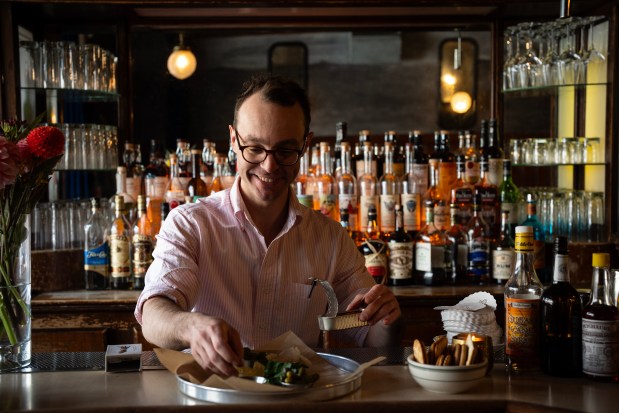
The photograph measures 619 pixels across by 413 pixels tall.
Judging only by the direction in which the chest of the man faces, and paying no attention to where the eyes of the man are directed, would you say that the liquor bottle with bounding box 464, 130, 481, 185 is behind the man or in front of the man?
behind

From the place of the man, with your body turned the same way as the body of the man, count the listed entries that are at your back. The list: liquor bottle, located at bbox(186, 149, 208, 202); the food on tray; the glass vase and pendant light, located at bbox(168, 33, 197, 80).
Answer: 2

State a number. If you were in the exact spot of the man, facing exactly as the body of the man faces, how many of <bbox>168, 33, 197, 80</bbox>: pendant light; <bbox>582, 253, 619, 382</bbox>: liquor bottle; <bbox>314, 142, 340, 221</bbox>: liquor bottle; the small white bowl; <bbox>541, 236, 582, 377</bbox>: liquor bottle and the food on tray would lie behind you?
2

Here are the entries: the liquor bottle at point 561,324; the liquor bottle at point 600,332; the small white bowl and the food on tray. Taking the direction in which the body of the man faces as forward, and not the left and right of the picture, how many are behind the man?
0

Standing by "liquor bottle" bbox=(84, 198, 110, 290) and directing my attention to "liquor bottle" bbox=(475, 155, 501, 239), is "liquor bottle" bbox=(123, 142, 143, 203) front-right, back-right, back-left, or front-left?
front-left

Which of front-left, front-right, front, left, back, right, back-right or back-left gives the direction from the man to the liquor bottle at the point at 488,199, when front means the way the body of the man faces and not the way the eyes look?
back-left

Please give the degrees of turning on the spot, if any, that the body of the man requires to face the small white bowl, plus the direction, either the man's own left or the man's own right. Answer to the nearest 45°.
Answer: approximately 45° to the man's own left

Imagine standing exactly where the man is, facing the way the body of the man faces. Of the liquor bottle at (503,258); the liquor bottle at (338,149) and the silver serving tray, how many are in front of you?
1

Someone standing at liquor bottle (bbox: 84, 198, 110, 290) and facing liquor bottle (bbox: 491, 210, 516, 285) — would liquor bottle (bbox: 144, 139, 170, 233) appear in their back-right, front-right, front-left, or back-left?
front-left

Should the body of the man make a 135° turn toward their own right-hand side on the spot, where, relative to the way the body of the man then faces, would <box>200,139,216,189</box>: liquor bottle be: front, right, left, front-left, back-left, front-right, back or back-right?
front-right

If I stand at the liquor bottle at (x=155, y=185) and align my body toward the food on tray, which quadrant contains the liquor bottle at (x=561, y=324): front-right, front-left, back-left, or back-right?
front-left

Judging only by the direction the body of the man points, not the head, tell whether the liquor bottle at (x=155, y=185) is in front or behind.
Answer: behind

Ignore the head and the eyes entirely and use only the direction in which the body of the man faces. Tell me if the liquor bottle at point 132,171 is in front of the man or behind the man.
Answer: behind

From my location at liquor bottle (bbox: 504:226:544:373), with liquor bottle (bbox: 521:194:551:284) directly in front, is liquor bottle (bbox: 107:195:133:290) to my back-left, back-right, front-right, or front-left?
front-left

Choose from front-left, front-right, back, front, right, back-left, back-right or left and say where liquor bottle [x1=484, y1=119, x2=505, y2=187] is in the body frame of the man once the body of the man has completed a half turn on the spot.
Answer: front-right

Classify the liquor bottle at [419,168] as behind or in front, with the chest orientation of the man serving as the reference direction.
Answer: behind

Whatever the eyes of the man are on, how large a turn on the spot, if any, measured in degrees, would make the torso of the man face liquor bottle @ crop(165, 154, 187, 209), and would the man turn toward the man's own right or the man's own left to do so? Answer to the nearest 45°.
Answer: approximately 180°

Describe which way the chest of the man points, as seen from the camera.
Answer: toward the camera

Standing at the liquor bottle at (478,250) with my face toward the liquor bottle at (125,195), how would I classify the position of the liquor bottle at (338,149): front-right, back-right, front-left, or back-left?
front-right

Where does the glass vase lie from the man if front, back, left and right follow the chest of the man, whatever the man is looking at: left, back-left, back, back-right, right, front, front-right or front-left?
front-right

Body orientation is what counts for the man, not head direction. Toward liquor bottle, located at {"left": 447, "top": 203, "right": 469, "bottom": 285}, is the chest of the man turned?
no

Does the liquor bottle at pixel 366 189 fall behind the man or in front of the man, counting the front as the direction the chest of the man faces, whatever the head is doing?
behind

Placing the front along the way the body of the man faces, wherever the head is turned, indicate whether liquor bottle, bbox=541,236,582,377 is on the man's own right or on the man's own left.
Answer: on the man's own left

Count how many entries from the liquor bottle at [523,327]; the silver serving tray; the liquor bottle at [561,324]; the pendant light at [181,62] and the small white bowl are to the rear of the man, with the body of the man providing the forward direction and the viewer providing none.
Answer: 1
